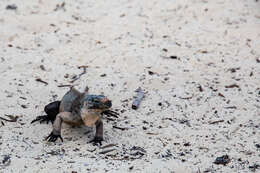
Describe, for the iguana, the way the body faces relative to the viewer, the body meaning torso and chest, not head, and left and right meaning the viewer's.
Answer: facing the viewer and to the right of the viewer

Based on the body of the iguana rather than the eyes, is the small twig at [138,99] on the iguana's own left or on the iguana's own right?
on the iguana's own left
